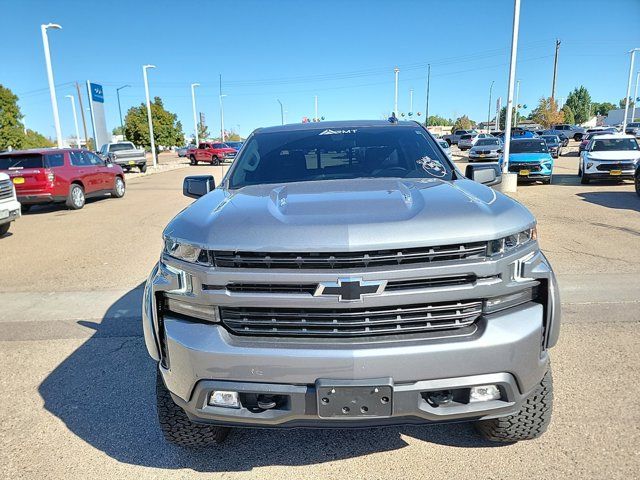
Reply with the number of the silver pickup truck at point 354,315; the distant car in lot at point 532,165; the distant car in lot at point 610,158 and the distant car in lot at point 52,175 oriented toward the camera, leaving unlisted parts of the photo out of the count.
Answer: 3

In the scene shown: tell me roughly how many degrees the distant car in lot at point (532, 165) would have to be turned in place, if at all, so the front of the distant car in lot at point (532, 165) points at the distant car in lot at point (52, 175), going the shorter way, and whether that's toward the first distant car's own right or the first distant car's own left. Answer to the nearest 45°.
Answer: approximately 45° to the first distant car's own right

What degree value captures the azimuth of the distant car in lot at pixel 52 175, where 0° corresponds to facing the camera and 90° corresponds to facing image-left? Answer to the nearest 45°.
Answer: approximately 225°

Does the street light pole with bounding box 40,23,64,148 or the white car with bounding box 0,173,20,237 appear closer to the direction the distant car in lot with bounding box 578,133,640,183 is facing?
the white car

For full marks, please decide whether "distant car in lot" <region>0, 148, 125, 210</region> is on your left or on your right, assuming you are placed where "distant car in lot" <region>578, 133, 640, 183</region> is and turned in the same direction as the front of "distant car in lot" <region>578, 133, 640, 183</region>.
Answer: on your right

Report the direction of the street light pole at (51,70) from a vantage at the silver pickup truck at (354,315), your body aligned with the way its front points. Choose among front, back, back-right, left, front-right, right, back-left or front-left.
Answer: back-right

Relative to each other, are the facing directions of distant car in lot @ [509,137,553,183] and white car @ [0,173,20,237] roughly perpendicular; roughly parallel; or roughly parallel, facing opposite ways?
roughly perpendicular

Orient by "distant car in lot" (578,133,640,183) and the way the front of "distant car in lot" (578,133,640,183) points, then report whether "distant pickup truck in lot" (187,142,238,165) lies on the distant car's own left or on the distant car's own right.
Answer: on the distant car's own right

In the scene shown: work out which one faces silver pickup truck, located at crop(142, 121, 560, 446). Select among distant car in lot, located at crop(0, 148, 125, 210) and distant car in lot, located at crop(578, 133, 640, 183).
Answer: distant car in lot, located at crop(578, 133, 640, 183)

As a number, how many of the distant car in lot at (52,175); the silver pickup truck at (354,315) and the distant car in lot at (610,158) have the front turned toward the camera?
2

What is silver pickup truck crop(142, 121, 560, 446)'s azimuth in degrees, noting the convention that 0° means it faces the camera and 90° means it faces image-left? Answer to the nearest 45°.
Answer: approximately 0°

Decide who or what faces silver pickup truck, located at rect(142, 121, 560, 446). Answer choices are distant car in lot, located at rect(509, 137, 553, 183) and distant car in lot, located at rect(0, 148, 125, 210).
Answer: distant car in lot, located at rect(509, 137, 553, 183)

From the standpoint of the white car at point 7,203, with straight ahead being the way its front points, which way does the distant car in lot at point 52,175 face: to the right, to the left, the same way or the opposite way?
to the left

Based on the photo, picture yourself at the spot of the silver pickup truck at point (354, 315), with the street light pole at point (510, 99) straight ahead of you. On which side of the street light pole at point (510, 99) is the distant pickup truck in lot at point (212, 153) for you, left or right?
left

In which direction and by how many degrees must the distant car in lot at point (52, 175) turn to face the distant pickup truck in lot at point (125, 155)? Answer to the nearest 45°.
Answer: approximately 45° to its left

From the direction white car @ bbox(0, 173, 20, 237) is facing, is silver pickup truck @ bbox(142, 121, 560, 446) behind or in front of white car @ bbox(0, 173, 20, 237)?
in front

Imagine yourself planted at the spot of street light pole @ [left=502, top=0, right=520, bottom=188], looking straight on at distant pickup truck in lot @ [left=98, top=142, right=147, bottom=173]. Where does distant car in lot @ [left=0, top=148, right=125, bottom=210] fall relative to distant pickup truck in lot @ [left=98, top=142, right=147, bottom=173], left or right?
left
